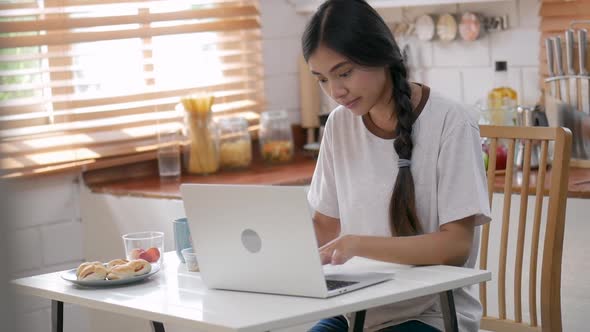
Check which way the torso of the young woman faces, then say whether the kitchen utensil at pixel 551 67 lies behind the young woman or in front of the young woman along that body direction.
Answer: behind

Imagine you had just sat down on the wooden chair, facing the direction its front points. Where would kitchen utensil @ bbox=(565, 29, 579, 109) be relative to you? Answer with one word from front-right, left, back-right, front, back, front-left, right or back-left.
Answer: back-right

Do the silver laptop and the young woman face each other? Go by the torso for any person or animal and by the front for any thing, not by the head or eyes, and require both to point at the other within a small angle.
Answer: yes

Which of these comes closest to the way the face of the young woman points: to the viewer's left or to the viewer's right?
to the viewer's left

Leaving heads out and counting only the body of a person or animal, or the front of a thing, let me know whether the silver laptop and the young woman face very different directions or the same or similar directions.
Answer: very different directions

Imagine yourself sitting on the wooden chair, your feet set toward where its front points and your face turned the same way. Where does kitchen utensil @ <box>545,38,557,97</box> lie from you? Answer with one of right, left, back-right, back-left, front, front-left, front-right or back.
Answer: back-right

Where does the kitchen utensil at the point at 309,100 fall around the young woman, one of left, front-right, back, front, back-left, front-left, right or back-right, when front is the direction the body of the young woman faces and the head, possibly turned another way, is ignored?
back-right

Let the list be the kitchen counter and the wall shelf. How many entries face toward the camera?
2

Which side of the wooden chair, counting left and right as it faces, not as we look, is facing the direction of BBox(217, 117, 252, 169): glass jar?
right

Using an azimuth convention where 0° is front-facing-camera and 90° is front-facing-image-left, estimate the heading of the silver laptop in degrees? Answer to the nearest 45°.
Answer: approximately 225°

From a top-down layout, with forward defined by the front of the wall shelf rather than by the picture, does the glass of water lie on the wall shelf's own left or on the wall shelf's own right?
on the wall shelf's own right
